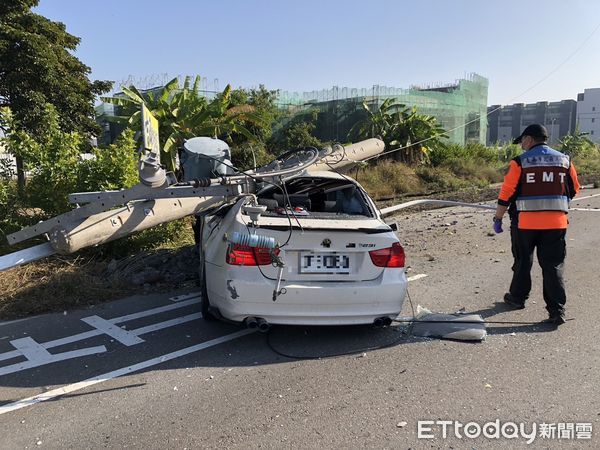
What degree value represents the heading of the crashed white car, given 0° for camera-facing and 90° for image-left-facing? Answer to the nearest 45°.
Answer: approximately 180°

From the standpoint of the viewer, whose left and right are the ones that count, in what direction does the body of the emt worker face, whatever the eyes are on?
facing away from the viewer and to the left of the viewer

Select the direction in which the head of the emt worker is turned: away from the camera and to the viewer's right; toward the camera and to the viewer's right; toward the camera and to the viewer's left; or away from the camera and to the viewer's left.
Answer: away from the camera and to the viewer's left

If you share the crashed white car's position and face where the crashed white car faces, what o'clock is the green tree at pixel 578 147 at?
The green tree is roughly at 1 o'clock from the crashed white car.

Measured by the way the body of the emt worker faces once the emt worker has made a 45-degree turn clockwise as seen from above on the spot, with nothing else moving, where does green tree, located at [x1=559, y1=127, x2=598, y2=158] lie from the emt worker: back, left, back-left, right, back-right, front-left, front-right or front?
front

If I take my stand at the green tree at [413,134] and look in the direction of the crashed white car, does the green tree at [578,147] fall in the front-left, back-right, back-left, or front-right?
back-left

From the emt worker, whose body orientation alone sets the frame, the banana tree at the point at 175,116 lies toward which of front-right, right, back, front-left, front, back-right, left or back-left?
front

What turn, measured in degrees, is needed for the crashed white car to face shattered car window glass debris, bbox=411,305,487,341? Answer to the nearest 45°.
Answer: approximately 90° to its right

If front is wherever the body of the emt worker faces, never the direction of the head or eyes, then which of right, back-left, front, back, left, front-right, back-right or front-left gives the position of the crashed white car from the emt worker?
left

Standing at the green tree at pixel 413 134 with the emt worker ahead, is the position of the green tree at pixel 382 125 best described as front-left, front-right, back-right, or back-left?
back-right

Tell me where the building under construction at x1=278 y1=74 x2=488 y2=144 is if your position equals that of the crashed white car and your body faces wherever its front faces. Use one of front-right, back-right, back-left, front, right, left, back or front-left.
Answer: front

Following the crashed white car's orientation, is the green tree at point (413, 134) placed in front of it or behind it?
in front

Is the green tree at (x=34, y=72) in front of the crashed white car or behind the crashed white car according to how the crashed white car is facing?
in front

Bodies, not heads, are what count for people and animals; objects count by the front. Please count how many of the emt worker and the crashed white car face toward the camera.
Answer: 0
